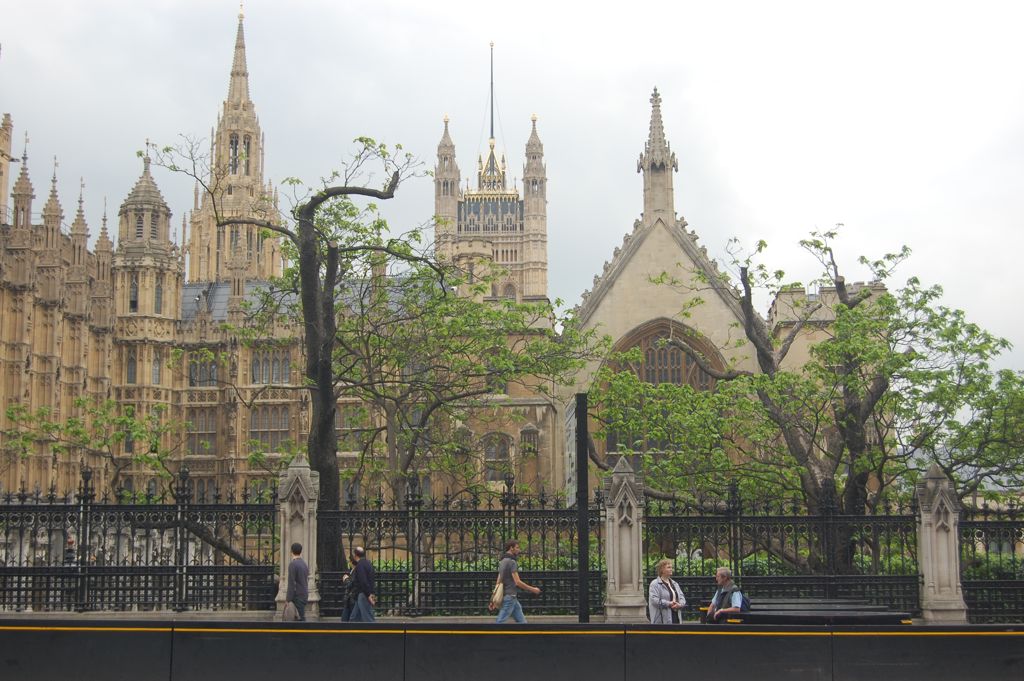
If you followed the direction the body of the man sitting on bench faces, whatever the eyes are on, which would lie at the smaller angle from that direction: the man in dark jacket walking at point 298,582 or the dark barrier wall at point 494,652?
the dark barrier wall

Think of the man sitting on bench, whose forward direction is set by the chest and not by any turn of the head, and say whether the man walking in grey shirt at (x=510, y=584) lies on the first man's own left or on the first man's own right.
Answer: on the first man's own right

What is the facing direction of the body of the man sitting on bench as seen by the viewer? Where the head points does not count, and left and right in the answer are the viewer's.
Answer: facing the viewer and to the left of the viewer

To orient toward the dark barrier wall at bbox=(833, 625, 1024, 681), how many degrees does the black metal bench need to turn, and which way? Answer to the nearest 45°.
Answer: approximately 45° to its left

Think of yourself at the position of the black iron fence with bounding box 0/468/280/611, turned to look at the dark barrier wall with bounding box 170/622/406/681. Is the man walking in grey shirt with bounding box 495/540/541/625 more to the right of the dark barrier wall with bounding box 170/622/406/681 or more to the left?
left

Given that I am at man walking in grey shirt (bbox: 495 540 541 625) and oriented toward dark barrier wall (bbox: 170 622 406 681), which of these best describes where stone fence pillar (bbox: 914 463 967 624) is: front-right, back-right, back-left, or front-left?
back-left

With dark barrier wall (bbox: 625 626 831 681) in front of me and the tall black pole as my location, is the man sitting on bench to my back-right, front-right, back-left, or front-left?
front-left

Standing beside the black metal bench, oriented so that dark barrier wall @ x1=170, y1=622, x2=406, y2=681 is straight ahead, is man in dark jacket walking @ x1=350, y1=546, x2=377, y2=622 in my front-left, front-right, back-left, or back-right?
front-right

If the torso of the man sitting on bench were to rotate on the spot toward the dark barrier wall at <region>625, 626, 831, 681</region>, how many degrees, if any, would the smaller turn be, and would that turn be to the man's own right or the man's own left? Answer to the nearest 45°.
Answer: approximately 45° to the man's own left

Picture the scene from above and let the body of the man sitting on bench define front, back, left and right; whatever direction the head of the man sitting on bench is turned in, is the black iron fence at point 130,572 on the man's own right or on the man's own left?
on the man's own right

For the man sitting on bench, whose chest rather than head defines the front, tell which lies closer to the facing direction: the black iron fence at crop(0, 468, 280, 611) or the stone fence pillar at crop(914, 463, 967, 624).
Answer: the black iron fence

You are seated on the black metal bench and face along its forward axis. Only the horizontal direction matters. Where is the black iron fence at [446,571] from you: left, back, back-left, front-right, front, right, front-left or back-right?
back-right

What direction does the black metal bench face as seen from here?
toward the camera
